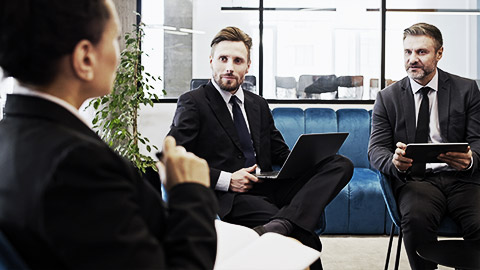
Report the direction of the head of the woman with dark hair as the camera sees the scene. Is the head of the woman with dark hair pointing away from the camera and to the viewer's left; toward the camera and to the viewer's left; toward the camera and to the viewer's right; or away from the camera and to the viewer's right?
away from the camera and to the viewer's right

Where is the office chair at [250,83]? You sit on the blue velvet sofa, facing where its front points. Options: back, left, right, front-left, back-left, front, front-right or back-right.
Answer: back-right

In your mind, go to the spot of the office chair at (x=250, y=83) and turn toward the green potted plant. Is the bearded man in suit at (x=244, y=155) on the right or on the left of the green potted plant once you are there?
left

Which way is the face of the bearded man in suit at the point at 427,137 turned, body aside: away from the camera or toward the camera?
toward the camera

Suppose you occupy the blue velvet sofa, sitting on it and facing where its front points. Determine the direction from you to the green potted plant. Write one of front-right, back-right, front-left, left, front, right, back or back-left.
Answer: right

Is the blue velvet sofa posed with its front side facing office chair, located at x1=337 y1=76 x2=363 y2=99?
no

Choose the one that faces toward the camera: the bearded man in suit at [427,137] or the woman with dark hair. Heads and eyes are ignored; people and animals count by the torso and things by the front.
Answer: the bearded man in suit

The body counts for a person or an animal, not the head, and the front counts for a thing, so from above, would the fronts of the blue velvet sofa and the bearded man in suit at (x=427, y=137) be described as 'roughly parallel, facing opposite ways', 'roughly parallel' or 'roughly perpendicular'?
roughly parallel

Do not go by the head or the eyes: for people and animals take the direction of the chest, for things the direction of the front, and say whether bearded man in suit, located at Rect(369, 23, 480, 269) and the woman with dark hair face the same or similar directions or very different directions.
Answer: very different directions

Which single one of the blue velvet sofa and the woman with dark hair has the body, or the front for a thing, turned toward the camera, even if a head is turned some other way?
the blue velvet sofa

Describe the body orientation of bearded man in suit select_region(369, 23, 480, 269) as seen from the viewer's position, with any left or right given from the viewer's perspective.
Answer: facing the viewer

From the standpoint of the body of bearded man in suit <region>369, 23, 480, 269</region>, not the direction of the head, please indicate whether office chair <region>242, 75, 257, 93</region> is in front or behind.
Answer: behind

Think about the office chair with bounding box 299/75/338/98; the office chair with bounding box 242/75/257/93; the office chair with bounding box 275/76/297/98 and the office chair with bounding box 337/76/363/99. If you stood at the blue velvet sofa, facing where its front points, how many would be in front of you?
0

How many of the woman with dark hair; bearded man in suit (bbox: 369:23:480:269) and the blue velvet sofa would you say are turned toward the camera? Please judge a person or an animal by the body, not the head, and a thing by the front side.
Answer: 2

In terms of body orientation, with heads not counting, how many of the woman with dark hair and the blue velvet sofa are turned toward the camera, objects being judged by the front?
1

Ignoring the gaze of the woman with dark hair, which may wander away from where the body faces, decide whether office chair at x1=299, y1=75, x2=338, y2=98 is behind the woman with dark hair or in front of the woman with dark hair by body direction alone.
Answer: in front

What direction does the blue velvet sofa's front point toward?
toward the camera
